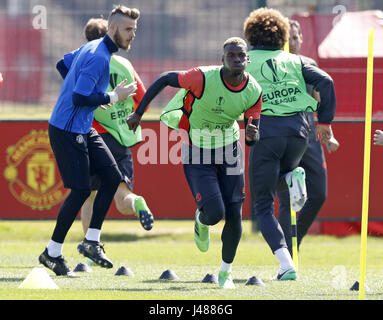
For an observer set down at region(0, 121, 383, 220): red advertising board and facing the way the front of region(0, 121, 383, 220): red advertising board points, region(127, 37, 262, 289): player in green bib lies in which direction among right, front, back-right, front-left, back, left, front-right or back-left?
front

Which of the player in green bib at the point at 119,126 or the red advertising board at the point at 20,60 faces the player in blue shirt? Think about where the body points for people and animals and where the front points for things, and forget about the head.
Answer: the red advertising board

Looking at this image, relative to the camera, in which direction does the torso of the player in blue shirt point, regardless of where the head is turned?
to the viewer's right

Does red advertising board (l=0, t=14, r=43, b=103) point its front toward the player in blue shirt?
yes

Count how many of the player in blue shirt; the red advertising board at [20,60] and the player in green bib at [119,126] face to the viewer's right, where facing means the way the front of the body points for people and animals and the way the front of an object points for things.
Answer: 1

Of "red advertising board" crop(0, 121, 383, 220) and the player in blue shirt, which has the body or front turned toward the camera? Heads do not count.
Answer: the red advertising board

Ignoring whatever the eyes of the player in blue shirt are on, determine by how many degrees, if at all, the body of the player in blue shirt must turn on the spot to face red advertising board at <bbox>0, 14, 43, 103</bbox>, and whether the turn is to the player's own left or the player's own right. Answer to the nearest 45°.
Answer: approximately 90° to the player's own left

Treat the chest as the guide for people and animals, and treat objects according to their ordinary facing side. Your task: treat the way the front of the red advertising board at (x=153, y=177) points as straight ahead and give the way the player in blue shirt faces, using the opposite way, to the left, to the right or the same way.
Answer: to the left

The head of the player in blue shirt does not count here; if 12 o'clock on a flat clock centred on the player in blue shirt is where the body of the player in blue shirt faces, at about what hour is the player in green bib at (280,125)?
The player in green bib is roughly at 12 o'clock from the player in blue shirt.

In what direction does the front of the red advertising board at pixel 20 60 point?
toward the camera

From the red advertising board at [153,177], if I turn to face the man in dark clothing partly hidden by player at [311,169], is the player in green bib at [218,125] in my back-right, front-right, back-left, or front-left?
front-right

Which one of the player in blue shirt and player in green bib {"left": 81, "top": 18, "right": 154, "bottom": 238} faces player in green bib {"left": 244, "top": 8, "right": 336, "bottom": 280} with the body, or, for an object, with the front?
the player in blue shirt

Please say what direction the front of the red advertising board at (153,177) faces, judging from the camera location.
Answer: facing the viewer

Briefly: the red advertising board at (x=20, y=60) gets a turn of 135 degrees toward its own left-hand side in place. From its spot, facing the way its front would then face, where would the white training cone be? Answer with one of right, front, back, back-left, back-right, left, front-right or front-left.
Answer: back-right

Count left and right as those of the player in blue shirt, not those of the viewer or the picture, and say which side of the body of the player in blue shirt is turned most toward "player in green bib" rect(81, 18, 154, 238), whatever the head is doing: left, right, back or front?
left
